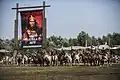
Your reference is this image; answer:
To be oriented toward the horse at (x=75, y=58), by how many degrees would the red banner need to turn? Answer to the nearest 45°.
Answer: approximately 90° to its left

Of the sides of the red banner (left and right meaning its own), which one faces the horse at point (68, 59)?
left

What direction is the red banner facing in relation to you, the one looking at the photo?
facing the viewer

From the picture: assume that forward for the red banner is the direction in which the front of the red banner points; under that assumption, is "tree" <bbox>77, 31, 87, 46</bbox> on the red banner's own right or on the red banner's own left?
on the red banner's own left
